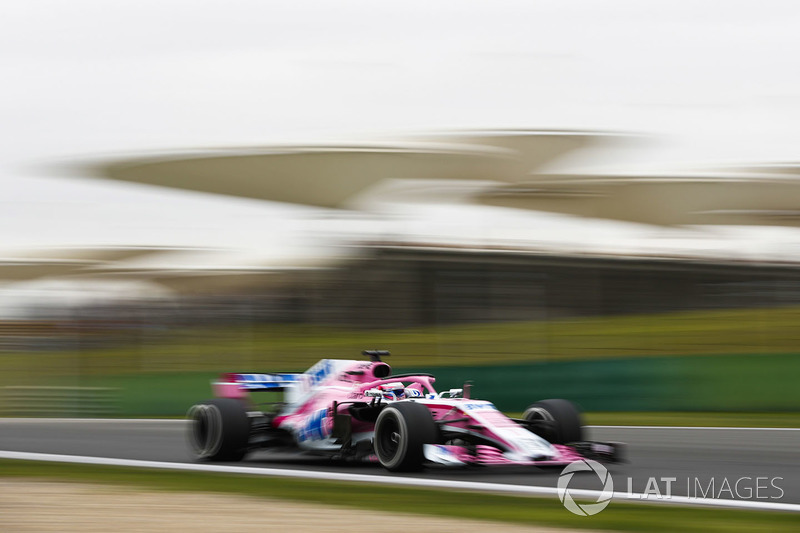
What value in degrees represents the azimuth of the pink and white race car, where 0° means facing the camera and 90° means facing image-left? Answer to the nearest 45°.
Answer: approximately 315°

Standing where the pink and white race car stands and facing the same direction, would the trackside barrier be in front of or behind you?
behind
